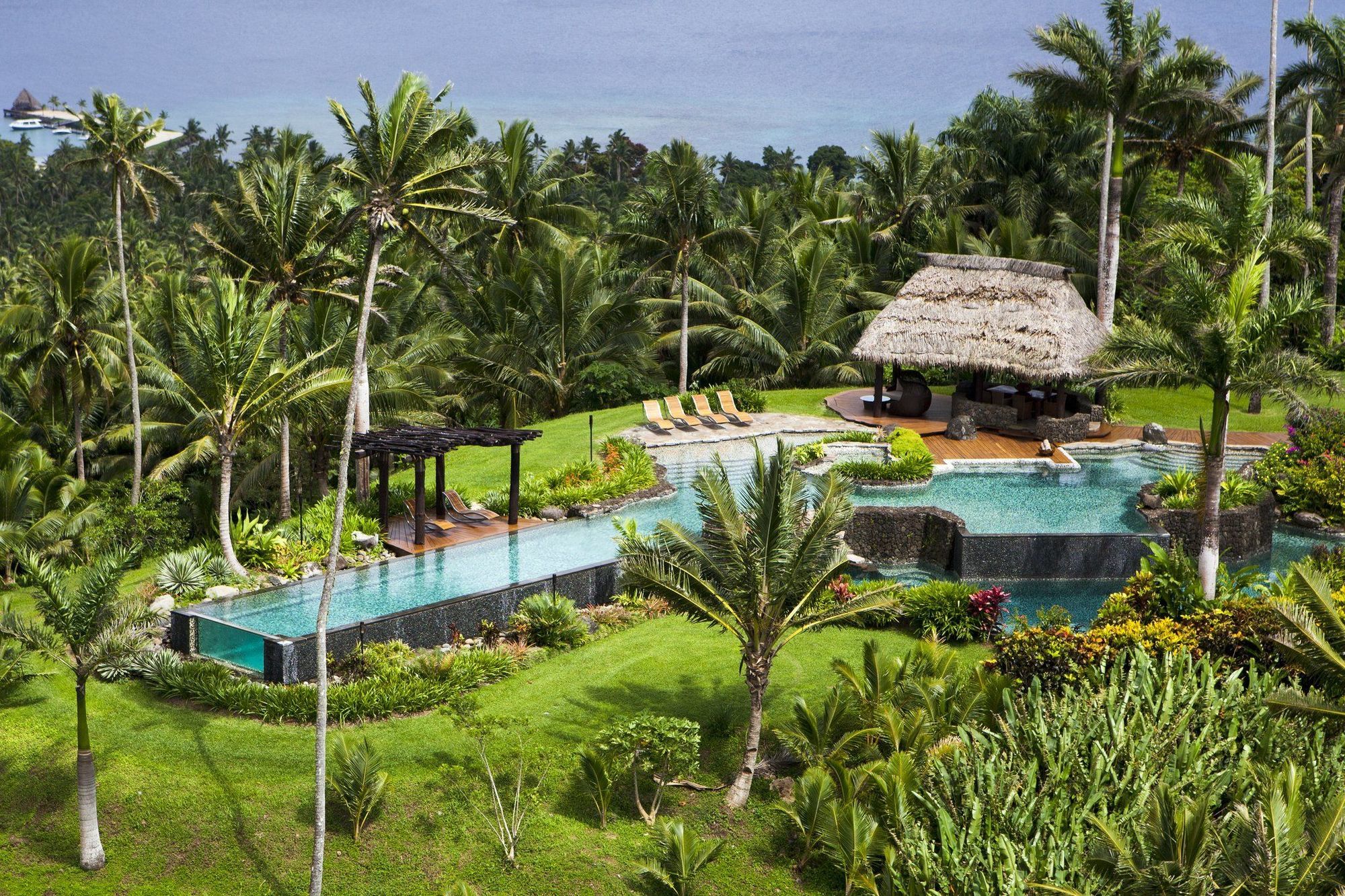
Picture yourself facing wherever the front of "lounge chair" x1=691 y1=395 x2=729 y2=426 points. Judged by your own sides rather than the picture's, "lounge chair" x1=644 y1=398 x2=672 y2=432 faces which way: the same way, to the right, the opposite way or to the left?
the same way

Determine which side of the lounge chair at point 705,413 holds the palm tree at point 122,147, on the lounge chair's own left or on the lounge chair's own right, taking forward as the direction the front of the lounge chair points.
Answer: on the lounge chair's own right

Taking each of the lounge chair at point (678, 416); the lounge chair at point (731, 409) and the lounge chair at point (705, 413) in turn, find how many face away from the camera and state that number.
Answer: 0

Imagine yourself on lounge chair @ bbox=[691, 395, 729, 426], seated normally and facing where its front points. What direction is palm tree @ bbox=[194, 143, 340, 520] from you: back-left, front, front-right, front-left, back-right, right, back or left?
right

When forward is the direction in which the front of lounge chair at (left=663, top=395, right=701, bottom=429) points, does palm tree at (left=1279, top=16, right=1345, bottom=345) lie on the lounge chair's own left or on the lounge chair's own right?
on the lounge chair's own left

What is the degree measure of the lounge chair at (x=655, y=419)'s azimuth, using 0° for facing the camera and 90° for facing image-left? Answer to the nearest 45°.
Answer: approximately 315°

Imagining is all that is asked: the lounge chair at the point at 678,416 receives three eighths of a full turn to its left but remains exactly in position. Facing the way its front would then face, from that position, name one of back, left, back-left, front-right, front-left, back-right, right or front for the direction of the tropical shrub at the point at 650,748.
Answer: back

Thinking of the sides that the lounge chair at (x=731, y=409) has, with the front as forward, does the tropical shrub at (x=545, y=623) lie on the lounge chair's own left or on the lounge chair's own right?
on the lounge chair's own right

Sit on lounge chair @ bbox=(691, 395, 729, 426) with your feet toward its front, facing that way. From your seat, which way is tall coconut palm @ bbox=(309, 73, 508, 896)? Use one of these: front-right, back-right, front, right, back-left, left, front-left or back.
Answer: front-right

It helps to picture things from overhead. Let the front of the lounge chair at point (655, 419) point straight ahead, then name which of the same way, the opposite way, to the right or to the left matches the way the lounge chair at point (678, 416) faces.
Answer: the same way

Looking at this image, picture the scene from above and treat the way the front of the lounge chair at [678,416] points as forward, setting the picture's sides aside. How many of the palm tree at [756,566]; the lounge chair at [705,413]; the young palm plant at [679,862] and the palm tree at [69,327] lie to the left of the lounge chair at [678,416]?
1

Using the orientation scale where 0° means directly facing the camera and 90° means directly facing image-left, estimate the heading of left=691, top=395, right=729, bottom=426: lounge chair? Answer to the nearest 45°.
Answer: approximately 315°

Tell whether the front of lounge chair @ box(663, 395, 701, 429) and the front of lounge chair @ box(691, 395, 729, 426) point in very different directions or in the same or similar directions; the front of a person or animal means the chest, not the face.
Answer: same or similar directions

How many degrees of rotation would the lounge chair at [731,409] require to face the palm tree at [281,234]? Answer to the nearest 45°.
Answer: approximately 90° to its right

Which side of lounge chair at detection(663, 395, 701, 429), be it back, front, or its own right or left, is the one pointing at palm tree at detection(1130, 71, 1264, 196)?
left

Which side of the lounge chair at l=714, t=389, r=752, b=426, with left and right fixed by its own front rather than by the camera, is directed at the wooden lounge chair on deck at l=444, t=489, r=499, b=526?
right

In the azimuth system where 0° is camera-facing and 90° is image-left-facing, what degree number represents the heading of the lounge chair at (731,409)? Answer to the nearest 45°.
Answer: approximately 315°
